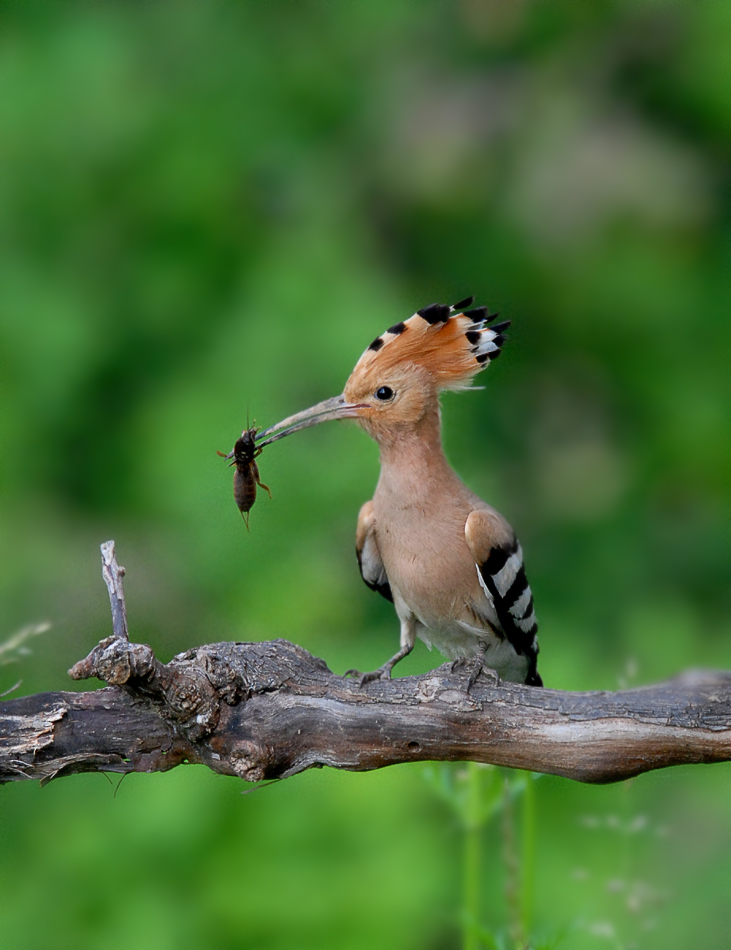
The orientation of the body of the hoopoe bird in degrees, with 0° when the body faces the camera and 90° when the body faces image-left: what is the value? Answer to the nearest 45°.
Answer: approximately 45°
